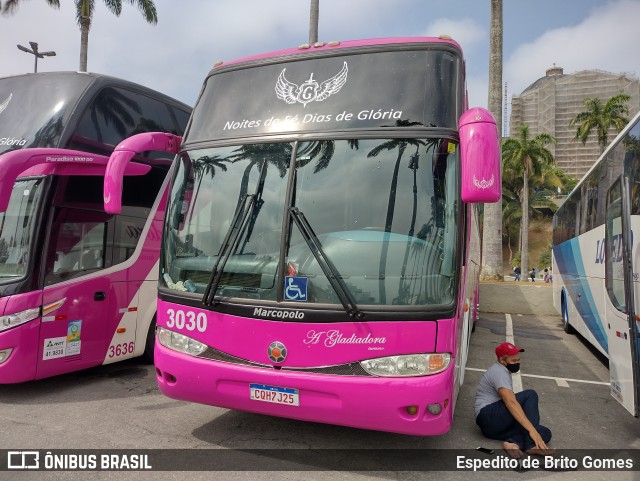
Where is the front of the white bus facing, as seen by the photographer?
facing the viewer and to the right of the viewer

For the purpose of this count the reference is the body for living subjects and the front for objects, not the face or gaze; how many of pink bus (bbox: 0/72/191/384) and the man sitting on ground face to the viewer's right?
1

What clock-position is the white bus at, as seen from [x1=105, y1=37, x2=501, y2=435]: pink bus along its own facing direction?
The white bus is roughly at 8 o'clock from the pink bus.

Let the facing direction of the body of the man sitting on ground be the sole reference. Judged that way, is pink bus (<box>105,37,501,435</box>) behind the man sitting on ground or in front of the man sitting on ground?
behind

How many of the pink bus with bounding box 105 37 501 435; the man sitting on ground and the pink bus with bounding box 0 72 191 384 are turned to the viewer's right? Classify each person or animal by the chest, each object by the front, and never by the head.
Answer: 1

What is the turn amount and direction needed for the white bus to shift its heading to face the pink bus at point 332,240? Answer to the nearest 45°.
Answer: approximately 90° to its right

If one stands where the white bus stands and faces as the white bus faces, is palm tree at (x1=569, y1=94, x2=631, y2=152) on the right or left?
on its left

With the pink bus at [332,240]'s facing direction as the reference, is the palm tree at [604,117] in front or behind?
behind

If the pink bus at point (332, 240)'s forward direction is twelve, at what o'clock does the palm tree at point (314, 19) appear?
The palm tree is roughly at 6 o'clock from the pink bus.

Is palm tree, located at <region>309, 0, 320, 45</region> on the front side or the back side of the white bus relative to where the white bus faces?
on the back side

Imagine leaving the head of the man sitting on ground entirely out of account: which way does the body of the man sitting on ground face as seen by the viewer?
to the viewer's right

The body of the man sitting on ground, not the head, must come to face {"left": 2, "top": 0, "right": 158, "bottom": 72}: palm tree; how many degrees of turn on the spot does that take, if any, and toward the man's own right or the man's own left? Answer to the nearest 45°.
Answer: approximately 135° to the man's own left

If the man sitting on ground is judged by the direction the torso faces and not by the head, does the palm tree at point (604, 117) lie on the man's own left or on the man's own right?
on the man's own left

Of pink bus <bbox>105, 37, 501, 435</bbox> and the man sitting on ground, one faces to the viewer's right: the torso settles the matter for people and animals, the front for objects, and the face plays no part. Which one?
the man sitting on ground

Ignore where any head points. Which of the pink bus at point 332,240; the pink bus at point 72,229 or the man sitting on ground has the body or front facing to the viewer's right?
the man sitting on ground
